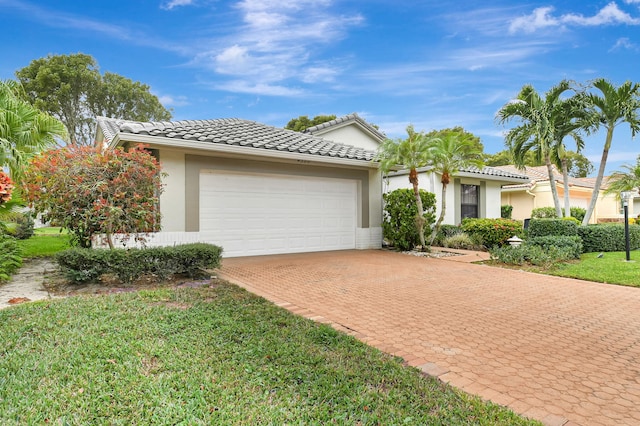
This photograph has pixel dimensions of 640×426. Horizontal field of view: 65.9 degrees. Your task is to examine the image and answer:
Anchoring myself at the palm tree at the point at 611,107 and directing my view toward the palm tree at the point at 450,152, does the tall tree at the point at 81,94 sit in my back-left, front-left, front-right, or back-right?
front-right

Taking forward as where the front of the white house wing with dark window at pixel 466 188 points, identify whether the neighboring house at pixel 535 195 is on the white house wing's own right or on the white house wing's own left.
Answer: on the white house wing's own left

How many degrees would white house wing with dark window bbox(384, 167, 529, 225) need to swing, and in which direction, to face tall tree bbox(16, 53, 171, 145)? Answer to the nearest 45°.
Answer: approximately 135° to its right

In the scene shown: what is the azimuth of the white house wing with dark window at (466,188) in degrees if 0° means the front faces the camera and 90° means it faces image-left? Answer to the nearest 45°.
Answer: approximately 315°

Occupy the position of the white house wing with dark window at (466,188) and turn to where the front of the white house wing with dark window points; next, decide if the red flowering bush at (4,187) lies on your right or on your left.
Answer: on your right

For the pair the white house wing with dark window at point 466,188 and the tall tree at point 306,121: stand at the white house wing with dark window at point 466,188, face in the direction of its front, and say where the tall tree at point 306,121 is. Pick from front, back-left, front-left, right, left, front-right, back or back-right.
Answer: back

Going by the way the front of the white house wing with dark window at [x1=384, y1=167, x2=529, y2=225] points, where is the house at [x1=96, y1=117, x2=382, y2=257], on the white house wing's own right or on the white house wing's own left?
on the white house wing's own right

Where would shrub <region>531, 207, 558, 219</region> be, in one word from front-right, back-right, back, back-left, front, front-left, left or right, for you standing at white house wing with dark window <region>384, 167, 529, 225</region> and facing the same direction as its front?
left

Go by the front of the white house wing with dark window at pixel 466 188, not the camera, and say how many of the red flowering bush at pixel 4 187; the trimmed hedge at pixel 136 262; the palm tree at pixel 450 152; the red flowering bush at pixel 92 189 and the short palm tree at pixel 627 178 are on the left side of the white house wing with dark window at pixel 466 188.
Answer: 1

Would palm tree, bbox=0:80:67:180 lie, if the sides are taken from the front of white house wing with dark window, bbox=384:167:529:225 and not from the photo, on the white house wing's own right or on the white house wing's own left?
on the white house wing's own right
